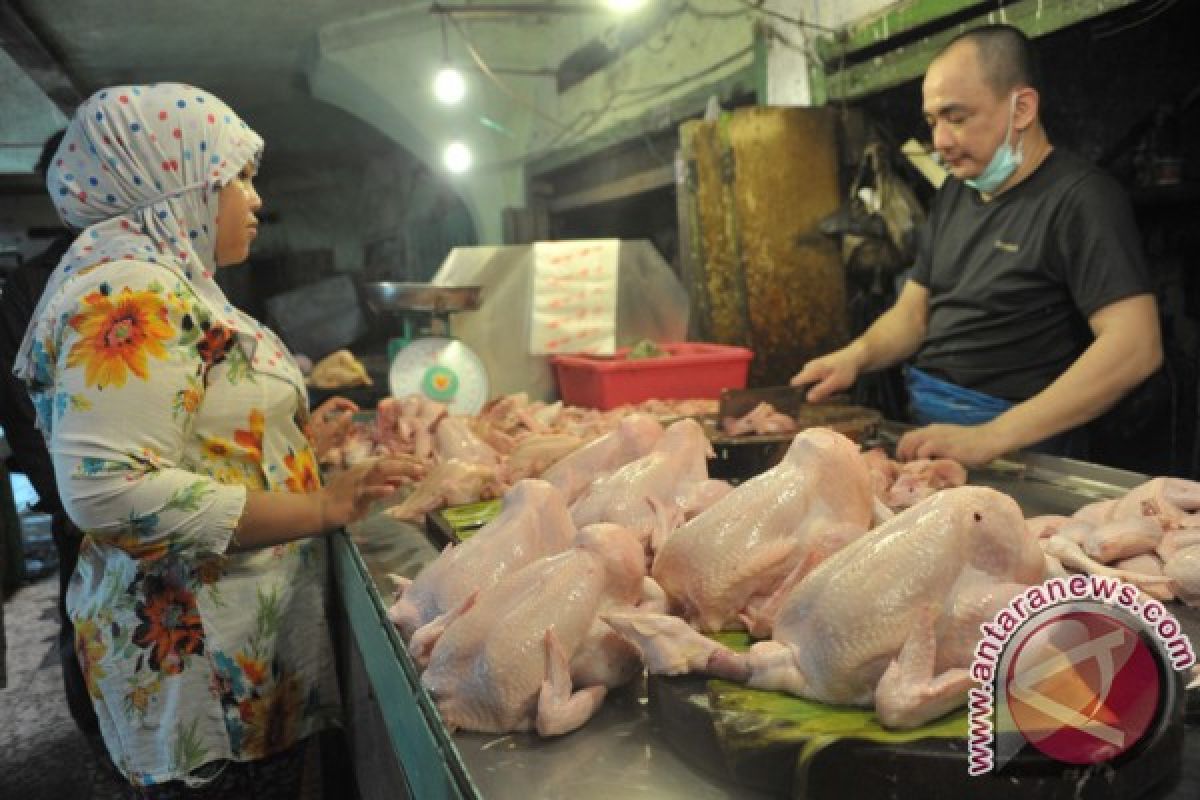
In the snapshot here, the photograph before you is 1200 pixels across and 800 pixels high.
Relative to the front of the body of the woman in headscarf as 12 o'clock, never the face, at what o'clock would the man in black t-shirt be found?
The man in black t-shirt is roughly at 12 o'clock from the woman in headscarf.

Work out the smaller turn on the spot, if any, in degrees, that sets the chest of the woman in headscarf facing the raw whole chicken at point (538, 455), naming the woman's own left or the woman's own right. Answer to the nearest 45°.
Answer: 0° — they already face it

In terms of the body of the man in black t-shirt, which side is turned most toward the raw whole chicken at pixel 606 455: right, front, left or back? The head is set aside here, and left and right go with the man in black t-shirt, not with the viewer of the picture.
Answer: front

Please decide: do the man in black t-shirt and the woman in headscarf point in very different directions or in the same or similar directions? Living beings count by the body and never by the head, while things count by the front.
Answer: very different directions

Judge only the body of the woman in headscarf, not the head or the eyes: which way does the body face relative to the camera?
to the viewer's right

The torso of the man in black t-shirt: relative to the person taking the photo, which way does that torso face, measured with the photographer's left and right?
facing the viewer and to the left of the viewer

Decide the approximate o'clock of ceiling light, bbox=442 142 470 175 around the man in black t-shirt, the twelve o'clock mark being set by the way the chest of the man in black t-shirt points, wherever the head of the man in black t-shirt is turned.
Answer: The ceiling light is roughly at 3 o'clock from the man in black t-shirt.

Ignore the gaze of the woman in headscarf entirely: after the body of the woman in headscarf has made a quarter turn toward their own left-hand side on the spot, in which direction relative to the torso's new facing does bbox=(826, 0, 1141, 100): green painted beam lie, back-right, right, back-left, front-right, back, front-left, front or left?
right

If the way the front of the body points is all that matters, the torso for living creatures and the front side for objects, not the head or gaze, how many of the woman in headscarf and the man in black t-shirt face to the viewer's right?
1

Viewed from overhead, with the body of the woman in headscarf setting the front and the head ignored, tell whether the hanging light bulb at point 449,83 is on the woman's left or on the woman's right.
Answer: on the woman's left

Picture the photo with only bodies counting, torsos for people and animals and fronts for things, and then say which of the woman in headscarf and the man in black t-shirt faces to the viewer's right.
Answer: the woman in headscarf

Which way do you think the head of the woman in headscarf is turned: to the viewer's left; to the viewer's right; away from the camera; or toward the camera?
to the viewer's right

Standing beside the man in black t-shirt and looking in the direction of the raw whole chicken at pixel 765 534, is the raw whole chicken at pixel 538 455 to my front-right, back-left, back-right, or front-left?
front-right

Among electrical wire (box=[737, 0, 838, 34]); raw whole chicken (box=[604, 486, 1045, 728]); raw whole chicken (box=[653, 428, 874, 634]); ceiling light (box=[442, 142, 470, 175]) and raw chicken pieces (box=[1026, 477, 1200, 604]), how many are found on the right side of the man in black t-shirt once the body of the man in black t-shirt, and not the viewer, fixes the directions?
2

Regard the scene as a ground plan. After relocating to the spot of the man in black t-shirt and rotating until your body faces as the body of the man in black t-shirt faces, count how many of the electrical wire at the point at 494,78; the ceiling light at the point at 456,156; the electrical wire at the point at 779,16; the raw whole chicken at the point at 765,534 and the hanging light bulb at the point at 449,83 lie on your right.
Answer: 4

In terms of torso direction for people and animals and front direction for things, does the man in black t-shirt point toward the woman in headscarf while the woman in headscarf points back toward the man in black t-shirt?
yes

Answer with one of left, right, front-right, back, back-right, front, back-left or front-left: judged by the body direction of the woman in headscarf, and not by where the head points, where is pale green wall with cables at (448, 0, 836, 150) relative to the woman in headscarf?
front-left

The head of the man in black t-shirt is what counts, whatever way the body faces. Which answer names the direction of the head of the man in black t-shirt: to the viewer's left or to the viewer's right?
to the viewer's left

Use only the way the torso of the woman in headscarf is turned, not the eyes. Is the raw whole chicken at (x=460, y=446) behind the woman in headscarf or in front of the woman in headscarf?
in front

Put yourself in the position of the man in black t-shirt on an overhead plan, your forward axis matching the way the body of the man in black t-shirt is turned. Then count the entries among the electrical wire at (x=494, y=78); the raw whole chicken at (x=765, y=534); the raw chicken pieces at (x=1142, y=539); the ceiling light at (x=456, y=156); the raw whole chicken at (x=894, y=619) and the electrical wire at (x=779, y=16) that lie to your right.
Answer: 3

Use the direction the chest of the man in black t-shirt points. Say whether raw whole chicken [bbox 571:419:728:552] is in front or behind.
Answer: in front
